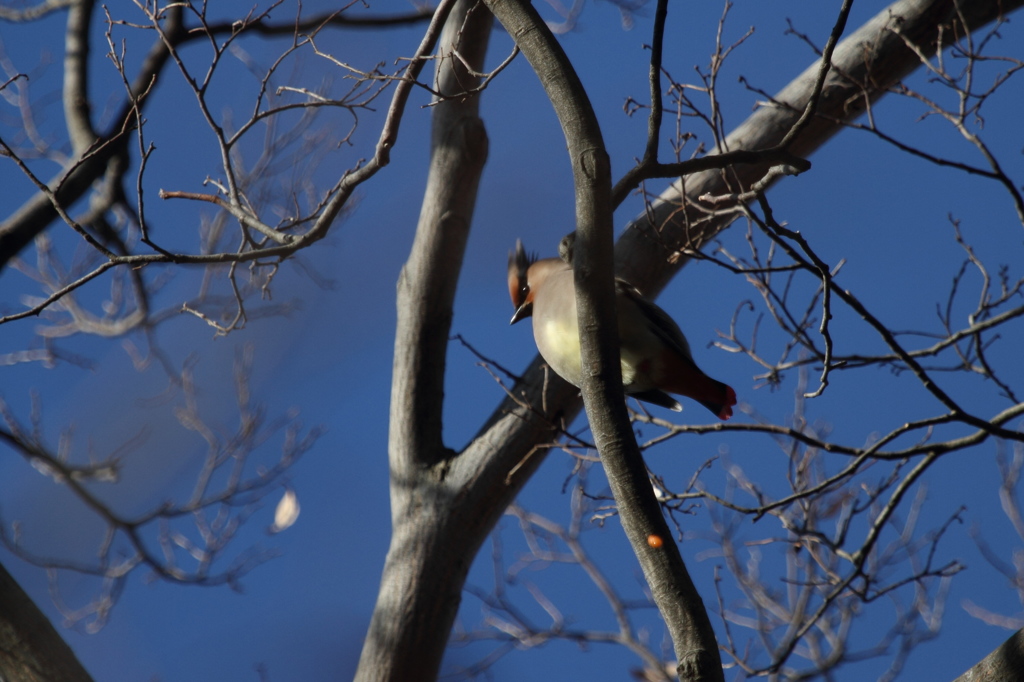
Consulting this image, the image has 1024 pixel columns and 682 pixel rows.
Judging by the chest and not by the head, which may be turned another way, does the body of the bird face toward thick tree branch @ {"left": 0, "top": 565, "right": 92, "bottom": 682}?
yes

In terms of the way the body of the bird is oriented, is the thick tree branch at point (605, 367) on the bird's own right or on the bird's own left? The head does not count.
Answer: on the bird's own left

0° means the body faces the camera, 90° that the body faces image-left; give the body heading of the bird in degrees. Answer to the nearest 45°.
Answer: approximately 90°
